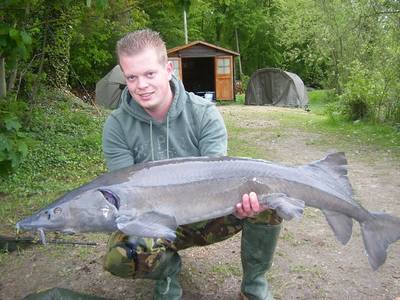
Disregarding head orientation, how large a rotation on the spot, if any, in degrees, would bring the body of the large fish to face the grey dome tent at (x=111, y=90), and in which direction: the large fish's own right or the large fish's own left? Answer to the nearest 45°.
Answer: approximately 90° to the large fish's own right

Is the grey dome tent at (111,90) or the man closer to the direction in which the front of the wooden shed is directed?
the man

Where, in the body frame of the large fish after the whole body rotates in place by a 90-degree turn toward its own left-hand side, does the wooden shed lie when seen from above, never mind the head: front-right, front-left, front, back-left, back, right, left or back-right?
back

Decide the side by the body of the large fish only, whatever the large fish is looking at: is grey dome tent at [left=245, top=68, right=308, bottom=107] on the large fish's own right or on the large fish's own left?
on the large fish's own right

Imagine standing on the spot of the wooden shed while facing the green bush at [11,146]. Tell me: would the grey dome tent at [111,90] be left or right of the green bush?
right

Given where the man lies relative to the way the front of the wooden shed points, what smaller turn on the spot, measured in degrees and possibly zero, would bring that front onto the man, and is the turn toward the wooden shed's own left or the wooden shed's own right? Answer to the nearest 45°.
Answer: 0° — it already faces them

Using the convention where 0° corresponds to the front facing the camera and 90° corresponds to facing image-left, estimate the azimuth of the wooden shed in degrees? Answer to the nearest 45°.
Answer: approximately 0°

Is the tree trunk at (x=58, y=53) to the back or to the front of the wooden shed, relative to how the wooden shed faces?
to the front

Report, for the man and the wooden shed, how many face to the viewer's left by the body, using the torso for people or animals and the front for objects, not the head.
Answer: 0

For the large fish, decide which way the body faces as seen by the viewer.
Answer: to the viewer's left
